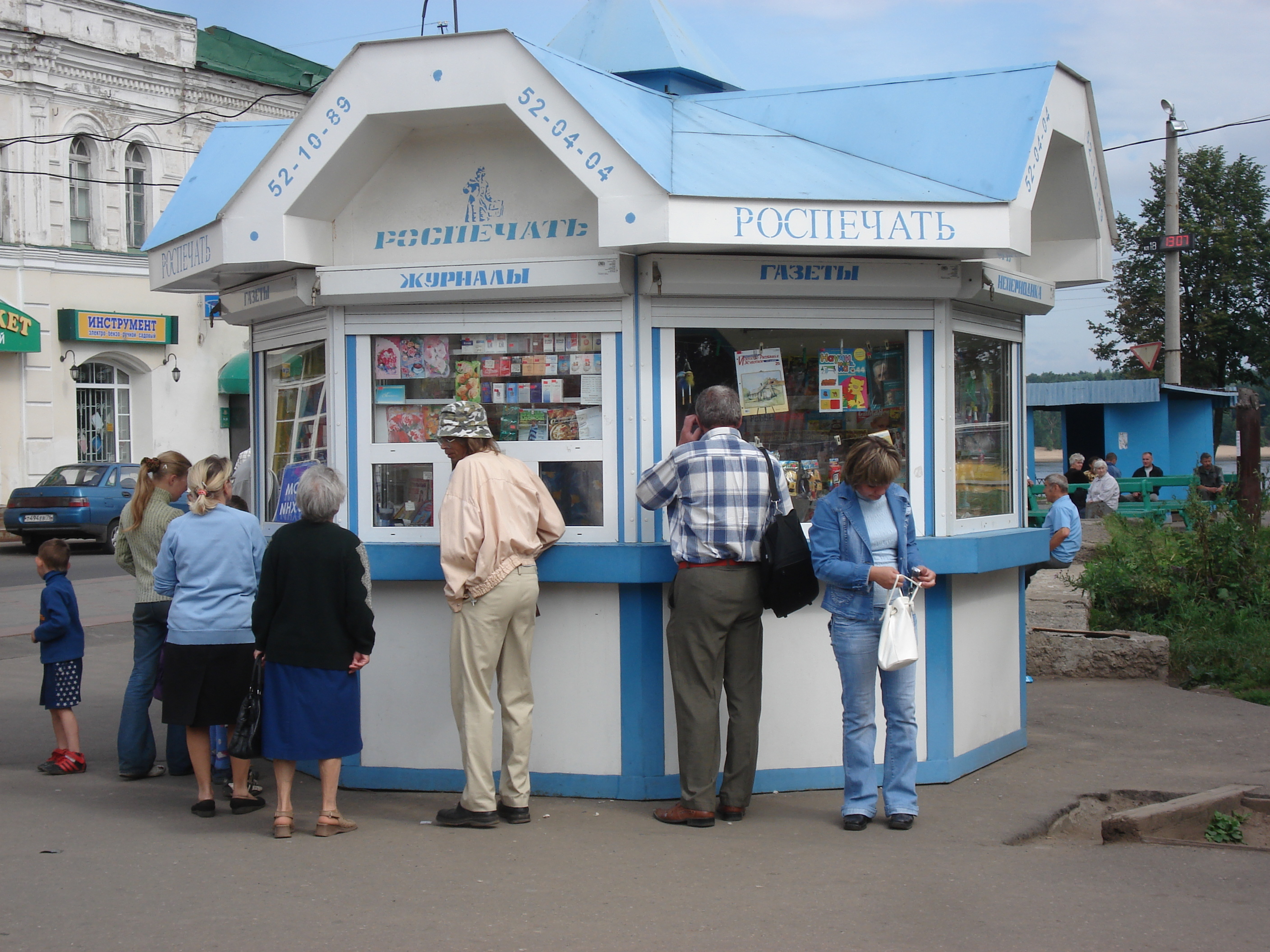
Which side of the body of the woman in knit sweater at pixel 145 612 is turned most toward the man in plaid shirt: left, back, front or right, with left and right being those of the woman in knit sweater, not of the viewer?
right

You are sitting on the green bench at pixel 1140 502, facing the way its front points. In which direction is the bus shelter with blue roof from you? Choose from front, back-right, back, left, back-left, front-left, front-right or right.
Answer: back

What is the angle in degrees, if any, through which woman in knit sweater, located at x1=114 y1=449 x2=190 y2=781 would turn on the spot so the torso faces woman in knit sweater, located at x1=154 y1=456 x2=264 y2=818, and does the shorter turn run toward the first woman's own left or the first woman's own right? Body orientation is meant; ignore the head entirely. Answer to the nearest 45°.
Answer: approximately 135° to the first woman's own right

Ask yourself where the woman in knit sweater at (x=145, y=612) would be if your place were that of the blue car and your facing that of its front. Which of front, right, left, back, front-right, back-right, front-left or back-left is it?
back-right

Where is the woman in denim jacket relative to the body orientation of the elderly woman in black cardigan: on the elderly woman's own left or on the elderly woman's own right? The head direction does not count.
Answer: on the elderly woman's own right

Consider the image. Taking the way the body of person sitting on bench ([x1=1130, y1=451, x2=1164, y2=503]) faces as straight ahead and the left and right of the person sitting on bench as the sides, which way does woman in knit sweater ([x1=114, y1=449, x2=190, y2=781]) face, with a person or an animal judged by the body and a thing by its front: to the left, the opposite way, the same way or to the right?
the opposite way

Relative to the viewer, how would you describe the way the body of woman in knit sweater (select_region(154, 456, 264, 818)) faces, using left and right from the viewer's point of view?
facing away from the viewer

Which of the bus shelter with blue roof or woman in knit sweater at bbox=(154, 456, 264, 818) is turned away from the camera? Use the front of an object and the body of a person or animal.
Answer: the woman in knit sweater

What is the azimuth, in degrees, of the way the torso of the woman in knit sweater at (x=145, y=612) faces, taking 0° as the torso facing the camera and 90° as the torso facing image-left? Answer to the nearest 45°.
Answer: approximately 225°

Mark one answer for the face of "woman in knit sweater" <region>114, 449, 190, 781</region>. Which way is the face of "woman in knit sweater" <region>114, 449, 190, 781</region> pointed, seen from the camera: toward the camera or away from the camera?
away from the camera

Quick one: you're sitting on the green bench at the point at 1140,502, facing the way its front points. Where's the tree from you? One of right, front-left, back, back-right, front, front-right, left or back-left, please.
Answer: back

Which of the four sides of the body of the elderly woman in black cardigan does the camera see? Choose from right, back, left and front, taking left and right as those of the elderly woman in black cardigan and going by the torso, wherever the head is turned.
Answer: back
